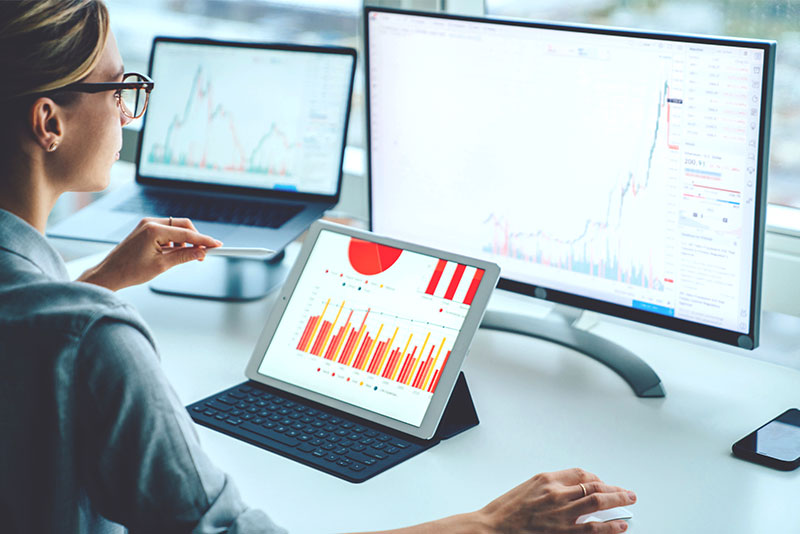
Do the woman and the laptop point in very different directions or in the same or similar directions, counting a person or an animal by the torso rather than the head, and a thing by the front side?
very different directions

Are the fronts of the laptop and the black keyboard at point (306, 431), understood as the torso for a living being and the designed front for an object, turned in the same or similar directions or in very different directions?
same or similar directions

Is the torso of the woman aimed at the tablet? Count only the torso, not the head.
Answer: yes

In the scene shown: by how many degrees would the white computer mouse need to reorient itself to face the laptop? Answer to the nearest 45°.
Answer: approximately 135° to its left

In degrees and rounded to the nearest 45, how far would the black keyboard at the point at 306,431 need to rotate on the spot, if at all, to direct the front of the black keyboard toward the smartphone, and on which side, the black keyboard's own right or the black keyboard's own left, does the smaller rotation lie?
approximately 135° to the black keyboard's own left

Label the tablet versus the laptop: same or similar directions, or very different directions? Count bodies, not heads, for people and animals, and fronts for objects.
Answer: same or similar directions

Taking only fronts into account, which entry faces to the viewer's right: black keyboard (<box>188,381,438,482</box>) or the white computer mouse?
the white computer mouse

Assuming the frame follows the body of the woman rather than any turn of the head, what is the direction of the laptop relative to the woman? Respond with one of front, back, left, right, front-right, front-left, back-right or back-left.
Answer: front-left

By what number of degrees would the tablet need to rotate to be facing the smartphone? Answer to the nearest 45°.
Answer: approximately 135° to its left

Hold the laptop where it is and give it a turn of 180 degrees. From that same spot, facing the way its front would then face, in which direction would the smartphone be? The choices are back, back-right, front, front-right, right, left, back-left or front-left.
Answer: right

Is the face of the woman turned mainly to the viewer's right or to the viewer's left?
to the viewer's right

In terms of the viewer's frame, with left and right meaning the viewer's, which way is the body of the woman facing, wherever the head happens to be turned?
facing away from the viewer and to the right of the viewer

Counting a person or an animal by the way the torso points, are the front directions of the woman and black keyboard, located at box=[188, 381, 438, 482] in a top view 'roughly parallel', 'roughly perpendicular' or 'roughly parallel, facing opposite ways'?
roughly parallel, facing opposite ways
